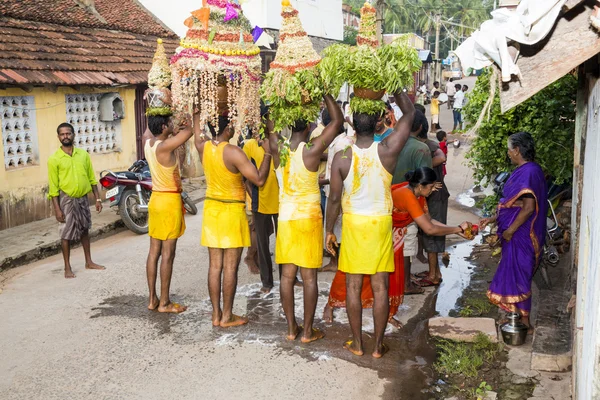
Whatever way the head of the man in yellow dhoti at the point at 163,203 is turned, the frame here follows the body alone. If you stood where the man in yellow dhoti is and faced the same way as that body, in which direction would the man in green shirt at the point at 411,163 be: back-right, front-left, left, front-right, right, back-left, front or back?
front-right

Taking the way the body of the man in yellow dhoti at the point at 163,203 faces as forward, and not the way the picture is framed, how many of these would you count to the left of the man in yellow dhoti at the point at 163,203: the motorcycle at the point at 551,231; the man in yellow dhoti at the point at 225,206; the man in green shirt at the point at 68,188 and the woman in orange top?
1

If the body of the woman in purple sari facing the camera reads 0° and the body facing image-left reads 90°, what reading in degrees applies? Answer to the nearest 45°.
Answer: approximately 90°

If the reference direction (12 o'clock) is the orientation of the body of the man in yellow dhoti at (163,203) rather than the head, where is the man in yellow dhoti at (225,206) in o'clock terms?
the man in yellow dhoti at (225,206) is roughly at 3 o'clock from the man in yellow dhoti at (163,203).

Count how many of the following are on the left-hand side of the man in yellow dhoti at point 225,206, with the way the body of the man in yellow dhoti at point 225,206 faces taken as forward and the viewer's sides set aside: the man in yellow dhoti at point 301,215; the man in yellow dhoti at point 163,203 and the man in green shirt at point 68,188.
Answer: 2

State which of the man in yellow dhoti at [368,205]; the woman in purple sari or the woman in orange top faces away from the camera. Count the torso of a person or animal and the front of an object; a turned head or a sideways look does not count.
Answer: the man in yellow dhoti

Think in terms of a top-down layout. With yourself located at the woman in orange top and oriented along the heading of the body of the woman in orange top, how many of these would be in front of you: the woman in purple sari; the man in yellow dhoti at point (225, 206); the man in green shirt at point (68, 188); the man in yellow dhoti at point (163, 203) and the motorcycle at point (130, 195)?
1

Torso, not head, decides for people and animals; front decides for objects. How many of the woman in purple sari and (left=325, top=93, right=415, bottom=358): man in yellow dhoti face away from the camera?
1

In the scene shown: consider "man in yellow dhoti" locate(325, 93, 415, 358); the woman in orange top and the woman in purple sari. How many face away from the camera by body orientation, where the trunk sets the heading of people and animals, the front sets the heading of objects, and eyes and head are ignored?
1

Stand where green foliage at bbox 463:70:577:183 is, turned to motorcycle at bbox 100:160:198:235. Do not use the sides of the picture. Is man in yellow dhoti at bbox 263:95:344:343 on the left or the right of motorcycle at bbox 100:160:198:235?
left

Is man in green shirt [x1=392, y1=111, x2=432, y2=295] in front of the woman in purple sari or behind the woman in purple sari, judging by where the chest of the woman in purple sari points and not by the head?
in front

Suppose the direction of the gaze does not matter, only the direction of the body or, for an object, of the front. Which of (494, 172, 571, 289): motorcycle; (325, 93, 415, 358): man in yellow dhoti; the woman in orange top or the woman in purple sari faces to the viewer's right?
the woman in orange top

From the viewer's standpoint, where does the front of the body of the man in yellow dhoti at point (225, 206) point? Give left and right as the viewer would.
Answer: facing away from the viewer and to the right of the viewer

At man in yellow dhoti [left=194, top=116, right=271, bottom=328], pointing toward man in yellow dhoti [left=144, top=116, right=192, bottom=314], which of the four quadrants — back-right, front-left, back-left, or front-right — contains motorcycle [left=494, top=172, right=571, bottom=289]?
back-right

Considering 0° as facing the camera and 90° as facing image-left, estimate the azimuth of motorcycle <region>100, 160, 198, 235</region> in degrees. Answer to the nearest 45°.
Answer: approximately 225°

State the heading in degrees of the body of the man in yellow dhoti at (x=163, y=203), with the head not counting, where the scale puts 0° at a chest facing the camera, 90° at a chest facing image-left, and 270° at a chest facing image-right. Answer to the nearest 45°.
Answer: approximately 225°

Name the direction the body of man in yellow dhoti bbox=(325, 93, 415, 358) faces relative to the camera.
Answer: away from the camera
